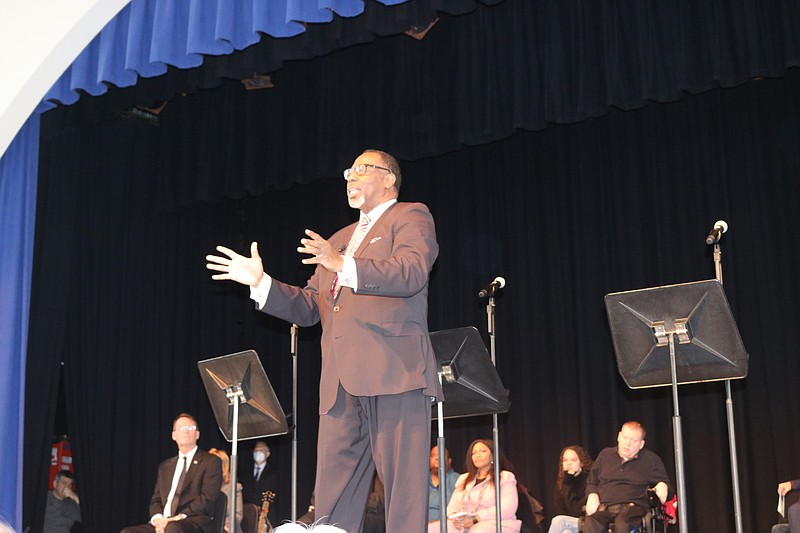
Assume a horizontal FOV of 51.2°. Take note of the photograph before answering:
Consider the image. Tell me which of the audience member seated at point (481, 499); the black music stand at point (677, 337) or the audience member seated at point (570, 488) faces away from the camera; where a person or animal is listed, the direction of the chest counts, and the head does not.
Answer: the black music stand

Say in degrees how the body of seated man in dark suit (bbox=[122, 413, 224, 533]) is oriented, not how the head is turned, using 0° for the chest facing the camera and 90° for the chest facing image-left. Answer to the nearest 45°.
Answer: approximately 45°

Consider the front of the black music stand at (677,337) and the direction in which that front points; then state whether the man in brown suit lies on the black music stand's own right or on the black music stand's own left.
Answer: on the black music stand's own left

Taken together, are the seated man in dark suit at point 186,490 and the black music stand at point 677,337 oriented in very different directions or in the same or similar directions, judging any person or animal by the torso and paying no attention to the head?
very different directions

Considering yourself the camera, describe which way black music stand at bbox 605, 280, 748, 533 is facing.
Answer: facing away from the viewer

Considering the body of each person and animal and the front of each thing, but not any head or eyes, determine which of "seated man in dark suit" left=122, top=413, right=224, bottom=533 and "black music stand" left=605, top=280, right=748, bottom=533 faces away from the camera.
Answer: the black music stand

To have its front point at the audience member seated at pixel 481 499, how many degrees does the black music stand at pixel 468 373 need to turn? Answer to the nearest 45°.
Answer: approximately 45° to its left

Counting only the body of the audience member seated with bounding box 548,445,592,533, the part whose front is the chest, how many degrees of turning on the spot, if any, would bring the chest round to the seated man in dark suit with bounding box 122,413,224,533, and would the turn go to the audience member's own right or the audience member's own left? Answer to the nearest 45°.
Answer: approximately 45° to the audience member's own right

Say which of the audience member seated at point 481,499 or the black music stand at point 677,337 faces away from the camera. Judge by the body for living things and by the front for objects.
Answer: the black music stand

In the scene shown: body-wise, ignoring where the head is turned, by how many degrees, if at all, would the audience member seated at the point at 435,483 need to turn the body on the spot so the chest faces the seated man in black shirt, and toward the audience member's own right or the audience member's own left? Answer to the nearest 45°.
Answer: approximately 90° to the audience member's own left
